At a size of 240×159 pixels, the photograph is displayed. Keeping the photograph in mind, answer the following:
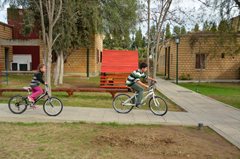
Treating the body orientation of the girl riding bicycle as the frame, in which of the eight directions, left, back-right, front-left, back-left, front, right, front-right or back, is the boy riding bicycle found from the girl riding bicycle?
front

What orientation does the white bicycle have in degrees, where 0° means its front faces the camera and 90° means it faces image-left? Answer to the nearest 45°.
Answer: approximately 270°

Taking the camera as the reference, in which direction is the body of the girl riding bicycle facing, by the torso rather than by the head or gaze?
to the viewer's right

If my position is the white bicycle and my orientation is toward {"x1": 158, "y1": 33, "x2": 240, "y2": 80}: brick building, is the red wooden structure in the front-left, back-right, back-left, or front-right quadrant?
front-left

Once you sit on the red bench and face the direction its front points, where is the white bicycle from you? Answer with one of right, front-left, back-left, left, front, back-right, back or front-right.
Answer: front

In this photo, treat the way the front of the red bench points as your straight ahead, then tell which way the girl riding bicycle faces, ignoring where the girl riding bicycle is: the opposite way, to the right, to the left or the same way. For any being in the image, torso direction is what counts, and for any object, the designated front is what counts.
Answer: to the left

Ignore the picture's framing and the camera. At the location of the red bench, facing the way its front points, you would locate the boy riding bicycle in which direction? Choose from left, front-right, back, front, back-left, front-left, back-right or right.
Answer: front

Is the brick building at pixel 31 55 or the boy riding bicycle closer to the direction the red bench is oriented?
the boy riding bicycle

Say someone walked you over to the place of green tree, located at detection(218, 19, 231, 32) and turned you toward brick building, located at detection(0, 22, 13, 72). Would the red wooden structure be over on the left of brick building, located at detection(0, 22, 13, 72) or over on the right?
left

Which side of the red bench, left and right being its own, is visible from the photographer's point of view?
front

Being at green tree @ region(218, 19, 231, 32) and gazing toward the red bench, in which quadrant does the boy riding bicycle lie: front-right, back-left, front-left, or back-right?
front-left

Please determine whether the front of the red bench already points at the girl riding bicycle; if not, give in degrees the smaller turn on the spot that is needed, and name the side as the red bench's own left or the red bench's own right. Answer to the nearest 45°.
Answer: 0° — it already faces them
